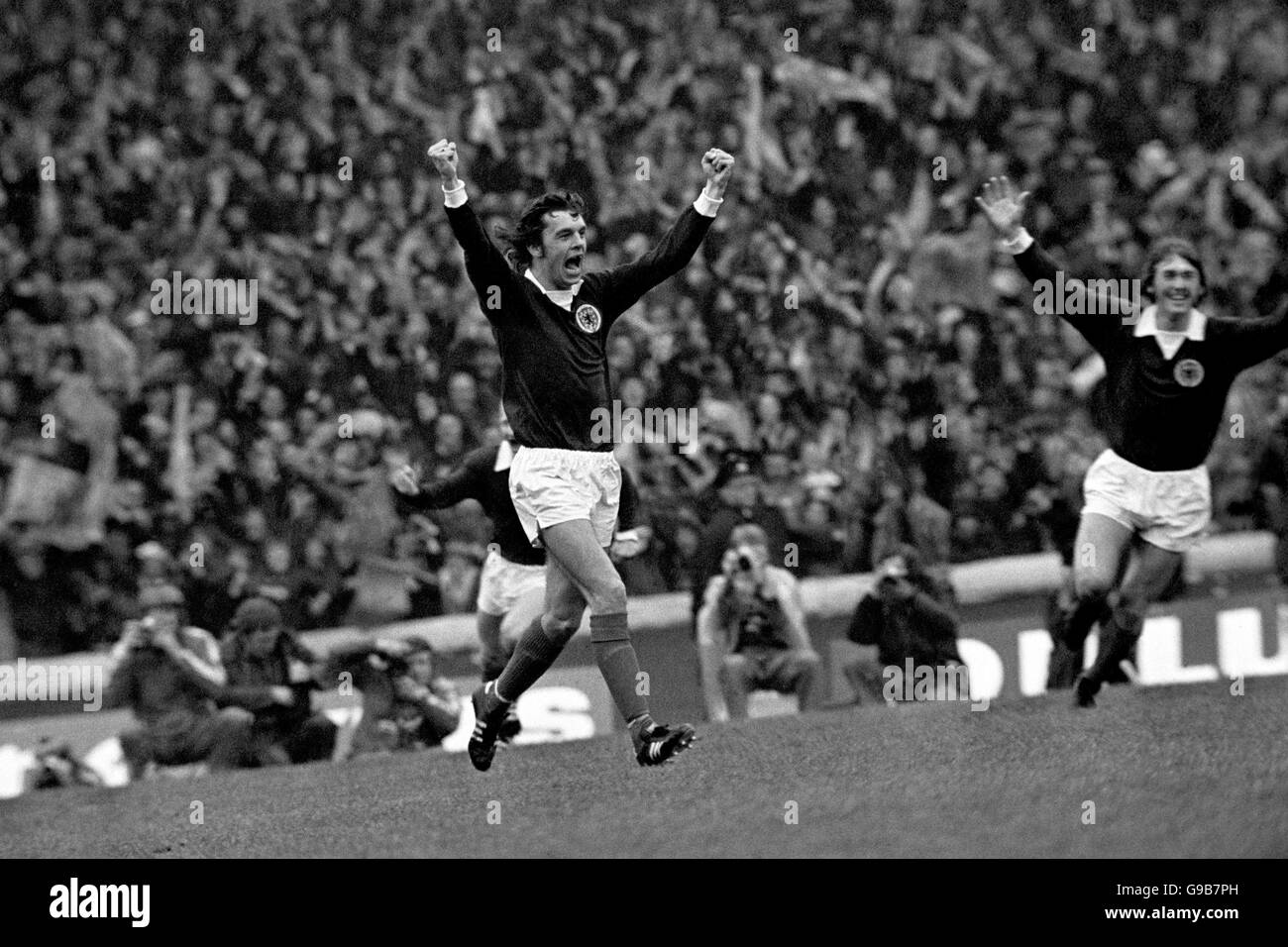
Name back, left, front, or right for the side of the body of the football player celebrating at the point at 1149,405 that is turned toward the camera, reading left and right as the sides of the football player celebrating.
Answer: front

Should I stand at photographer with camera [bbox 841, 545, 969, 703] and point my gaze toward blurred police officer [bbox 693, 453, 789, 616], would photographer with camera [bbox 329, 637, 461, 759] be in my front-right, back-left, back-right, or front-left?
front-left

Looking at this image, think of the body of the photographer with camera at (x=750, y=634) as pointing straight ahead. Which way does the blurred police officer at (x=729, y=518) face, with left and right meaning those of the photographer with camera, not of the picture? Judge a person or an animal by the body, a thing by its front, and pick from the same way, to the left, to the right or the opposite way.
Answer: the same way

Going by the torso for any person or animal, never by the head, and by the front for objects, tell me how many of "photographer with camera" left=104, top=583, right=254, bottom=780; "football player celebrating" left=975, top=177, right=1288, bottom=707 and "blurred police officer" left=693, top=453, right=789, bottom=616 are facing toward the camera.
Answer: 3

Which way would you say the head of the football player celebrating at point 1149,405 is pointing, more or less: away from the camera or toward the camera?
toward the camera

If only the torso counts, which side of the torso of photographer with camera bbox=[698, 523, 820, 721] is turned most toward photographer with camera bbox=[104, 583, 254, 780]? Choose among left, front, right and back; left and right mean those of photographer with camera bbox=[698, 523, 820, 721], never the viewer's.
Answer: right

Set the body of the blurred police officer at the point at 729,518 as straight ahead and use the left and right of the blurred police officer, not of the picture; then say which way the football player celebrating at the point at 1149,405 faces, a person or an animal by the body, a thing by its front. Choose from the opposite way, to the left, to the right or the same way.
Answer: the same way

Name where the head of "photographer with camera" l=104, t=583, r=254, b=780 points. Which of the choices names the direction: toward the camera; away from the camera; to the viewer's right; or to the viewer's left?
toward the camera

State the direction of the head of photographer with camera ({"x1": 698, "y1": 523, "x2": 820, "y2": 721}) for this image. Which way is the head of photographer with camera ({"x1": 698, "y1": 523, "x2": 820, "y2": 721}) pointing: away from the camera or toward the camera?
toward the camera

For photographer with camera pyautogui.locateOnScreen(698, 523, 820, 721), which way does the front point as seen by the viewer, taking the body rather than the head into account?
toward the camera

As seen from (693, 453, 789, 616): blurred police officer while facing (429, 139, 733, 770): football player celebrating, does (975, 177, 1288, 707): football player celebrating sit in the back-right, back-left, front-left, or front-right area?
front-left

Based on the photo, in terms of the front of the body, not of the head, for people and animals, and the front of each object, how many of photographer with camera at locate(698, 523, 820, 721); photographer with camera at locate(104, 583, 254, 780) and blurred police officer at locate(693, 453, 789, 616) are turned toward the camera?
3

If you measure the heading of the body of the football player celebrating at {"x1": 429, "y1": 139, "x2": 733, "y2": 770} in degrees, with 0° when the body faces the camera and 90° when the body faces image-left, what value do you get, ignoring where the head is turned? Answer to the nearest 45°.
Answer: approximately 315°

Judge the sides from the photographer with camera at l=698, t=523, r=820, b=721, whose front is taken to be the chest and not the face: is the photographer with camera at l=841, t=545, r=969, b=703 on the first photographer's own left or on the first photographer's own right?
on the first photographer's own left

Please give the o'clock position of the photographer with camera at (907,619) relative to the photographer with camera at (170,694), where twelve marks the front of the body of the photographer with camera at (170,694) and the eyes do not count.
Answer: the photographer with camera at (907,619) is roughly at 9 o'clock from the photographer with camera at (170,694).

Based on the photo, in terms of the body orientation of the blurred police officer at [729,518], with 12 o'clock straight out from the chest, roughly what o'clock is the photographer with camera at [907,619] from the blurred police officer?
The photographer with camera is roughly at 10 o'clock from the blurred police officer.

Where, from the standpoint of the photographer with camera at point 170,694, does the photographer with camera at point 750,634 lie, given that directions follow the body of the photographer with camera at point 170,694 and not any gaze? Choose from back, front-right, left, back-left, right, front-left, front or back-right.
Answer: left
